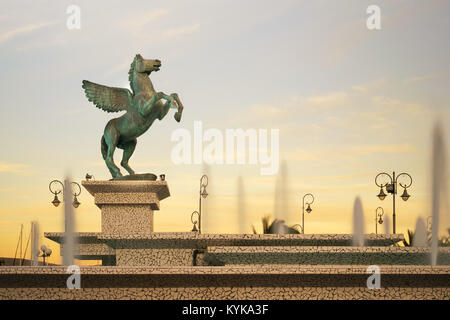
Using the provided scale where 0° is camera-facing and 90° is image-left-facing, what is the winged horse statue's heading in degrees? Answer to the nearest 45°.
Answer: approximately 270°

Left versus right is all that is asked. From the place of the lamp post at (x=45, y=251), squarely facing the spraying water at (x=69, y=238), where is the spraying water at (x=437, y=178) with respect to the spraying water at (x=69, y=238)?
left

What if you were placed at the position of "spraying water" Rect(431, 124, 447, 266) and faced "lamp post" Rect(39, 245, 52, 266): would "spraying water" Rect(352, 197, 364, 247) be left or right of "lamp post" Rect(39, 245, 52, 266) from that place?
right

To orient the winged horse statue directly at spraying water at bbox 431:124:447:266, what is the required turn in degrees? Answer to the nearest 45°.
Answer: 0° — it already faces it

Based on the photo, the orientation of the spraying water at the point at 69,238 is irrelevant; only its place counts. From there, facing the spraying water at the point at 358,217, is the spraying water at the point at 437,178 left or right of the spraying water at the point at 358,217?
right

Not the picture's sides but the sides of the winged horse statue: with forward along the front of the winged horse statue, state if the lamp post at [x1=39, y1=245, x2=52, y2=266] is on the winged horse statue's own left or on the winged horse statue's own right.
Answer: on the winged horse statue's own left
